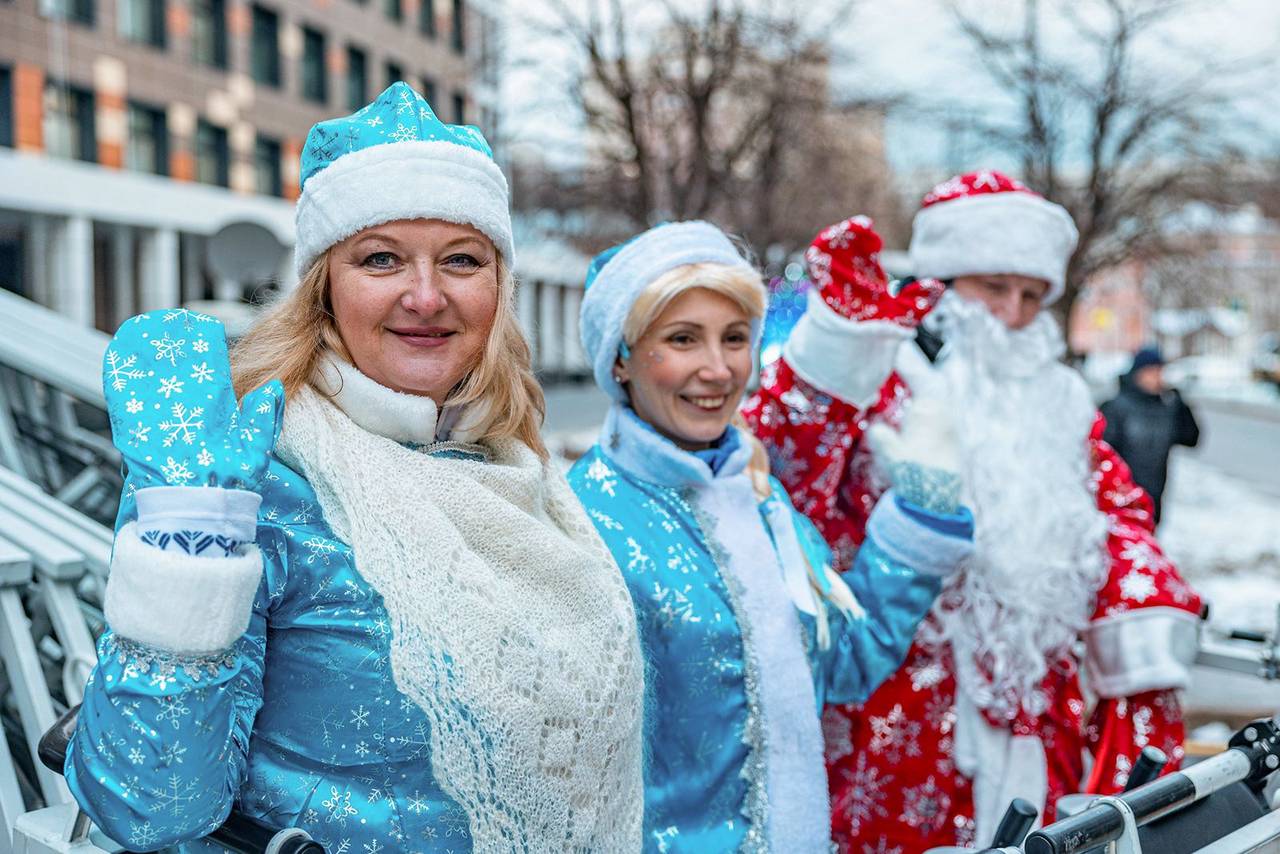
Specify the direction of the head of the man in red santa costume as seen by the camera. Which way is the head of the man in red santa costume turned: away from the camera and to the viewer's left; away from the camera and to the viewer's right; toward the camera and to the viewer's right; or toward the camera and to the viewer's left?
toward the camera and to the viewer's left

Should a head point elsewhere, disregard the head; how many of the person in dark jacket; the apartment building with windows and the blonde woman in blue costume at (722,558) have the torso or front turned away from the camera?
0

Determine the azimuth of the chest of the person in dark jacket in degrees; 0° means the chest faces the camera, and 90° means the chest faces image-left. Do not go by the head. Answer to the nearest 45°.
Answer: approximately 315°

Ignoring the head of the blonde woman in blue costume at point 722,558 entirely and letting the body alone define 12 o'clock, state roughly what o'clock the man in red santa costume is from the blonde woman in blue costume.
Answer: The man in red santa costume is roughly at 9 o'clock from the blonde woman in blue costume.

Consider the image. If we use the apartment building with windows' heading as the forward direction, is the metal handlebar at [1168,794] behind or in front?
in front

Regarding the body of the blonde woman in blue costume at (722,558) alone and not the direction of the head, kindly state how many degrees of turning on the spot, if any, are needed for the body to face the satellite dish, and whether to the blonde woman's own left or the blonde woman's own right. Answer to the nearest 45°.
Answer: approximately 180°

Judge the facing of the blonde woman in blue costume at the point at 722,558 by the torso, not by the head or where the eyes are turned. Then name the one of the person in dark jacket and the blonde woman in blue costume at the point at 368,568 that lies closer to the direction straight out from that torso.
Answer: the blonde woman in blue costume

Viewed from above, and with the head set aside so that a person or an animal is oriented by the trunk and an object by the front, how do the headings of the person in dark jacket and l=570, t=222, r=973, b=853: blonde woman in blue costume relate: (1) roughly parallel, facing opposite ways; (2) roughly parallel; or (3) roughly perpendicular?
roughly parallel

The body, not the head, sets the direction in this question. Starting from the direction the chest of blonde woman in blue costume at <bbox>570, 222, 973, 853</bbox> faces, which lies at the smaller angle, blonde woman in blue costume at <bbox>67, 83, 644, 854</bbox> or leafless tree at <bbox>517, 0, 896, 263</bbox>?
the blonde woman in blue costume

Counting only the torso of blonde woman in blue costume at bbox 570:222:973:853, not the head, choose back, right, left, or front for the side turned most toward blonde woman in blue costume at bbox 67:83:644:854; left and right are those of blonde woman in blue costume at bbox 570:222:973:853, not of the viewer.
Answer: right

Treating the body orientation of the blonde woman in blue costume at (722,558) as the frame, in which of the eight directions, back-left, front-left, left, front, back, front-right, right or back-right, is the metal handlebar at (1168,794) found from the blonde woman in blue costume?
front

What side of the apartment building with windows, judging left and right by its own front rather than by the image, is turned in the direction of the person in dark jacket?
front

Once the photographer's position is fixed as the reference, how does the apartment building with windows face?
facing the viewer and to the right of the viewer

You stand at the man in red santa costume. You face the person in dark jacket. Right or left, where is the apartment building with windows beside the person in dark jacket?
left
